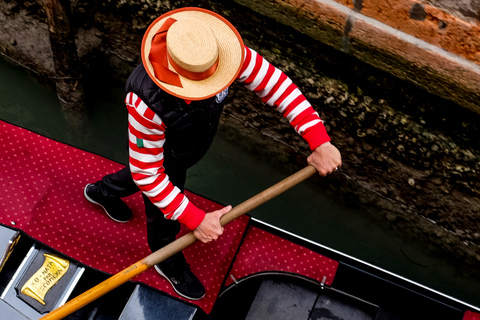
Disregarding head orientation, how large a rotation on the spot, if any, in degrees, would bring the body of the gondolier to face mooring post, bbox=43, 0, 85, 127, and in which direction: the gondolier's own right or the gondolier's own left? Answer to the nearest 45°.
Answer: approximately 180°

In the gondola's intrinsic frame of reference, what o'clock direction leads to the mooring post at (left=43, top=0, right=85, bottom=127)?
The mooring post is roughly at 6 o'clock from the gondola.

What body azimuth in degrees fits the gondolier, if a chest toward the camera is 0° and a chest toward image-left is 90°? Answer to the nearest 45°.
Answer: approximately 315°

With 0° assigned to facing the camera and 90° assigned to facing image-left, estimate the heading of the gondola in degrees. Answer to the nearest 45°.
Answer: approximately 315°
